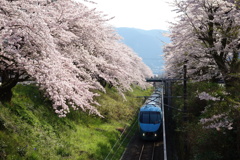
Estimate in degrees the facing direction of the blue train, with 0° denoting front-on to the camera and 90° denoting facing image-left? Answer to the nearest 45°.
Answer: approximately 0°

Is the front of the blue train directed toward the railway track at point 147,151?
yes

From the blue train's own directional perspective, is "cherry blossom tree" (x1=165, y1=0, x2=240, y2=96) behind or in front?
in front
